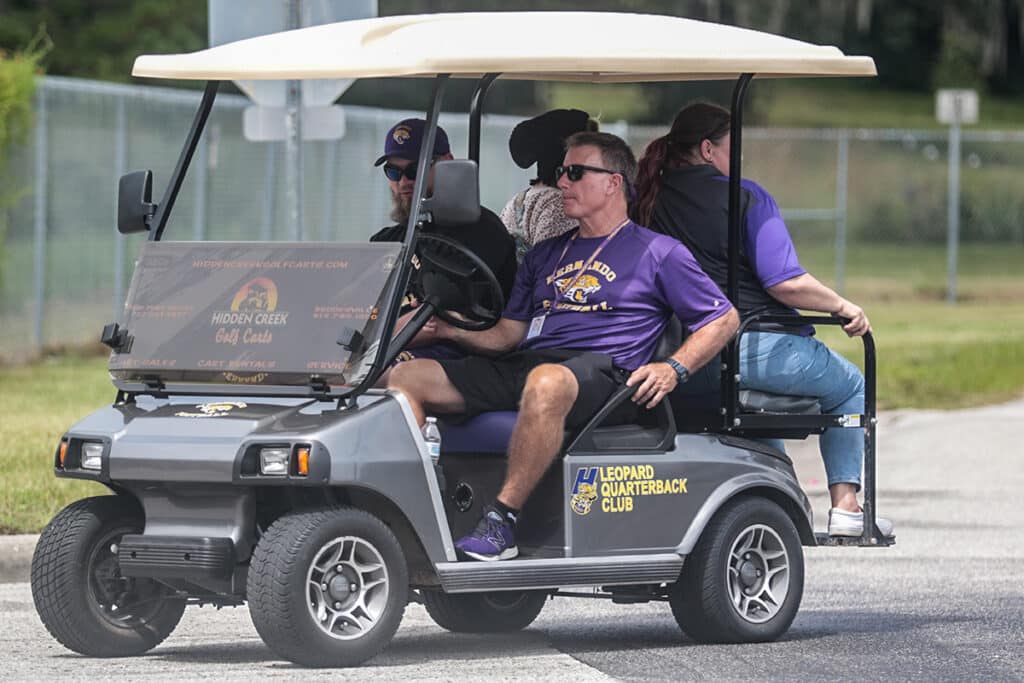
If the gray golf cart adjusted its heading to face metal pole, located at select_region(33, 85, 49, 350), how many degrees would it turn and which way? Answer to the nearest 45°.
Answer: approximately 135° to its right

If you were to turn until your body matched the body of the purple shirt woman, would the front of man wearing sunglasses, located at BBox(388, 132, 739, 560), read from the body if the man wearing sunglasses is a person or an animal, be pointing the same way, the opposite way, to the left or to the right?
the opposite way

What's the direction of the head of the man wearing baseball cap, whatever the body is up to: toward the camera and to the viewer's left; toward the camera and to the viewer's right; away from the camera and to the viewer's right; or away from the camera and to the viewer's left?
toward the camera and to the viewer's left

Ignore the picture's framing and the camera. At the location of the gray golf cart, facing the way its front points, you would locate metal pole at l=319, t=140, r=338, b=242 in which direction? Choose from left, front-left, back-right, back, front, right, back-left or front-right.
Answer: back-right

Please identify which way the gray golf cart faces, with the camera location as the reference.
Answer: facing the viewer and to the left of the viewer

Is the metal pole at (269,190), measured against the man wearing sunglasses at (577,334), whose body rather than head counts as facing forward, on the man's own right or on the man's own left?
on the man's own right

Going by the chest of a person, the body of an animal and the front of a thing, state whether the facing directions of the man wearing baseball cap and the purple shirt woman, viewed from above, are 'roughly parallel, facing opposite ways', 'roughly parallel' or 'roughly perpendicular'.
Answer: roughly parallel, facing opposite ways

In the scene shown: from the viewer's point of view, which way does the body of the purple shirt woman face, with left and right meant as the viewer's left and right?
facing away from the viewer and to the right of the viewer
